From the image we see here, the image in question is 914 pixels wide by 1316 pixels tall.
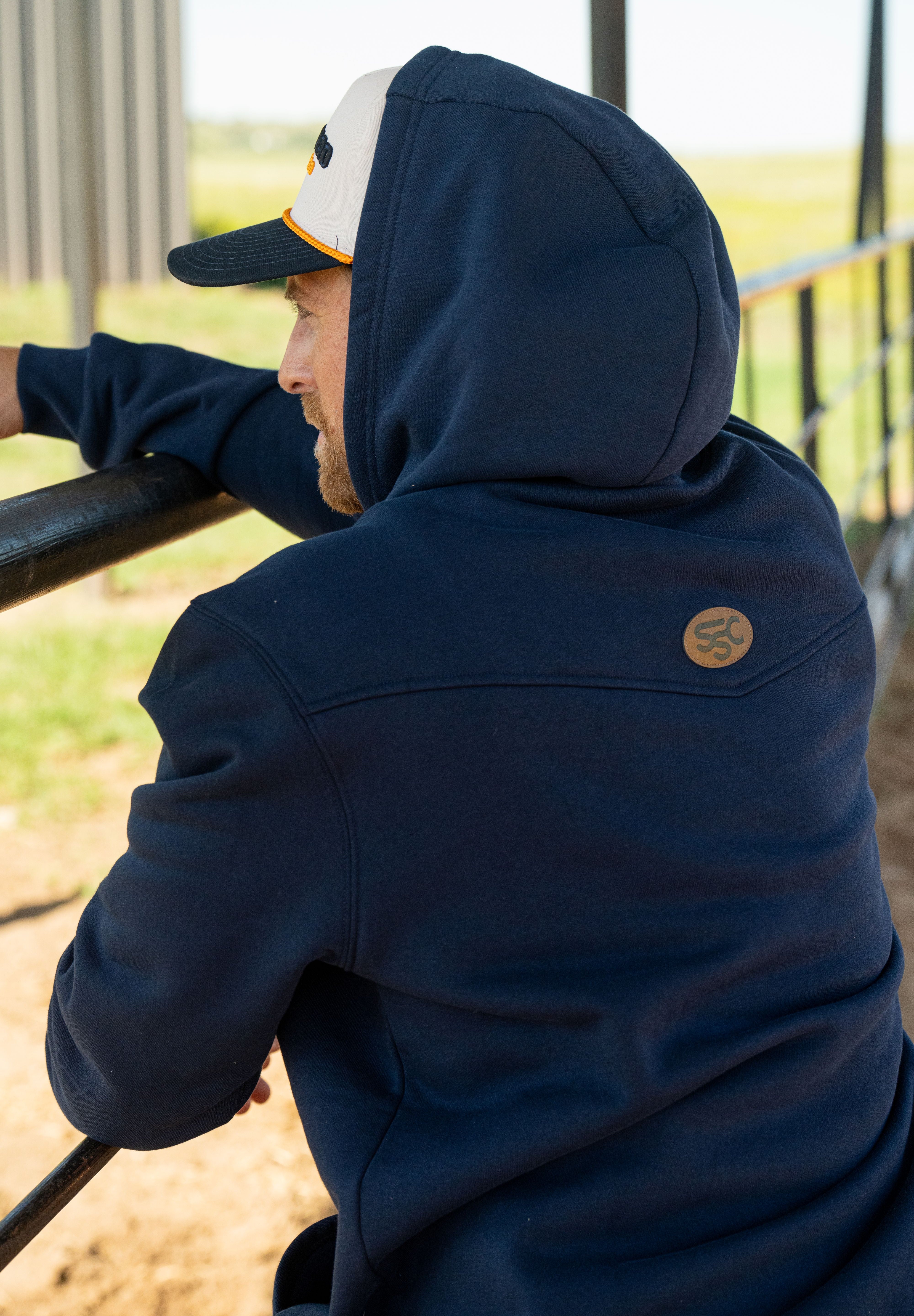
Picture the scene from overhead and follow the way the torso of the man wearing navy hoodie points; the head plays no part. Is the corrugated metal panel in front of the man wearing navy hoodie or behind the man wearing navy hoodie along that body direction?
in front

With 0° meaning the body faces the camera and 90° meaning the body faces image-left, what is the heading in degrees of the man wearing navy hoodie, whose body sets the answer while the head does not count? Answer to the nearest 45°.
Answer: approximately 135°

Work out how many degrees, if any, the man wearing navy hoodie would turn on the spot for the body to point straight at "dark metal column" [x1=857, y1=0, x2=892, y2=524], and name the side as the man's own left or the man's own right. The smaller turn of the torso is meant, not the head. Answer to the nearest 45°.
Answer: approximately 45° to the man's own right

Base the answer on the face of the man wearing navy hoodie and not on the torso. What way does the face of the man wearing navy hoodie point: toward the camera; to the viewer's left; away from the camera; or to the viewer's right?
to the viewer's left

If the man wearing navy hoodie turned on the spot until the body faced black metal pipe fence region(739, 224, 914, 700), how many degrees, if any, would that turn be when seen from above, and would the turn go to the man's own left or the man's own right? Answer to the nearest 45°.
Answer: approximately 45° to the man's own right

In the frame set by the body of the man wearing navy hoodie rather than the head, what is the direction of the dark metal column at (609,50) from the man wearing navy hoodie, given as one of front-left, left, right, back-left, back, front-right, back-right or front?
front-right
